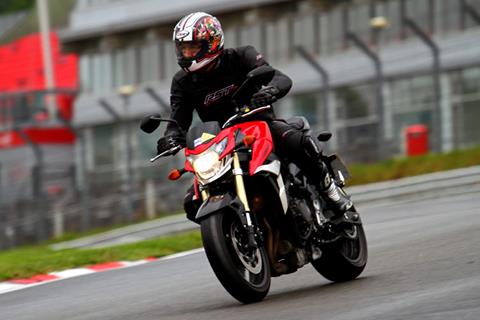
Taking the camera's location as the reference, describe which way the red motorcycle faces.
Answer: facing the viewer and to the left of the viewer

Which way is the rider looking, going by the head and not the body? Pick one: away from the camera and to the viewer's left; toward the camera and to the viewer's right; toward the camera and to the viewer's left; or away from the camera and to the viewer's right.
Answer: toward the camera and to the viewer's left

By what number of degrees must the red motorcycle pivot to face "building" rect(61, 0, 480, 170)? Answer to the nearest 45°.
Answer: approximately 135° to its right

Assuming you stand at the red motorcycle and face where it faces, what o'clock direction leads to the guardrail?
The guardrail is roughly at 5 o'clock from the red motorcycle.

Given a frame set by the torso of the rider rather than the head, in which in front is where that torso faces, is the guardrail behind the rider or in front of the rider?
behind
